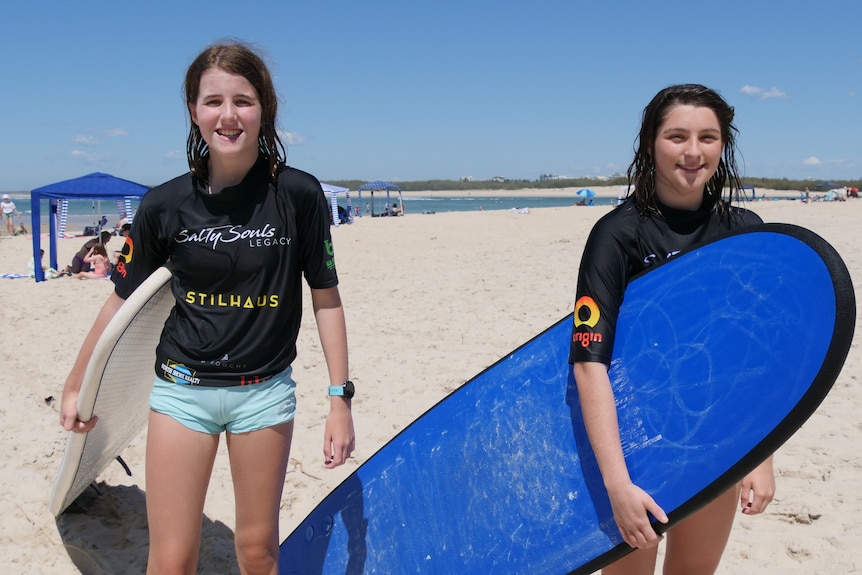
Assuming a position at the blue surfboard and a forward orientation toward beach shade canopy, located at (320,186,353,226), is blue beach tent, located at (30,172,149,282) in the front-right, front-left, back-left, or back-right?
front-left

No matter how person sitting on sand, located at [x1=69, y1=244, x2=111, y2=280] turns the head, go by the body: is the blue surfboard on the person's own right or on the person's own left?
on the person's own left

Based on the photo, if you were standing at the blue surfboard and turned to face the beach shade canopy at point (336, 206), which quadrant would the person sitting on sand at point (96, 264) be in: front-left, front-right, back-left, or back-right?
front-left
